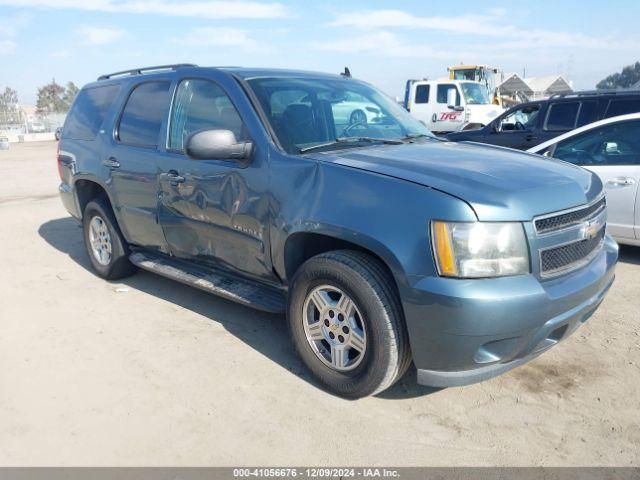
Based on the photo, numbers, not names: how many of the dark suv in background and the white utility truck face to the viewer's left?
1

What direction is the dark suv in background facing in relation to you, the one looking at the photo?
facing to the left of the viewer

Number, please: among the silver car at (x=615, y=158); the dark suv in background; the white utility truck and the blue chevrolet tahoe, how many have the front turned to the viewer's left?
2

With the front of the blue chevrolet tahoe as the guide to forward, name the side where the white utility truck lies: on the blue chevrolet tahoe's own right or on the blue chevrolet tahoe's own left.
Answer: on the blue chevrolet tahoe's own left

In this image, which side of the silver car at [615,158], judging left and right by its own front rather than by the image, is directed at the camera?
left

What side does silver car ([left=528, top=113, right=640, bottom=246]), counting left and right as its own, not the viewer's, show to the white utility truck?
right

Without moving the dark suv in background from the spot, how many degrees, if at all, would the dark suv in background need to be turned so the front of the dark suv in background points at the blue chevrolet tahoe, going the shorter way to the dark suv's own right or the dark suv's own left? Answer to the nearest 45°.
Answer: approximately 90° to the dark suv's own left

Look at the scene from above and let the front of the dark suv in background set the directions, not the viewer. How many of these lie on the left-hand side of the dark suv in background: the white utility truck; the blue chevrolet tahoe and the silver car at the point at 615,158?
2

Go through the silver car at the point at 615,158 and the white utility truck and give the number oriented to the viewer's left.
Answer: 1

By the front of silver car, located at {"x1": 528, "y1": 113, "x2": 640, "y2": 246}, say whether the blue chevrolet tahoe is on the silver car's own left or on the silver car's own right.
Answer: on the silver car's own left

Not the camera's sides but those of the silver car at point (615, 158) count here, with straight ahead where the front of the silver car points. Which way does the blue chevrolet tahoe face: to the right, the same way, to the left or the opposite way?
the opposite way

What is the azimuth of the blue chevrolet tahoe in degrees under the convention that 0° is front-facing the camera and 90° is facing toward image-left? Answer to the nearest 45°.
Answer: approximately 315°
